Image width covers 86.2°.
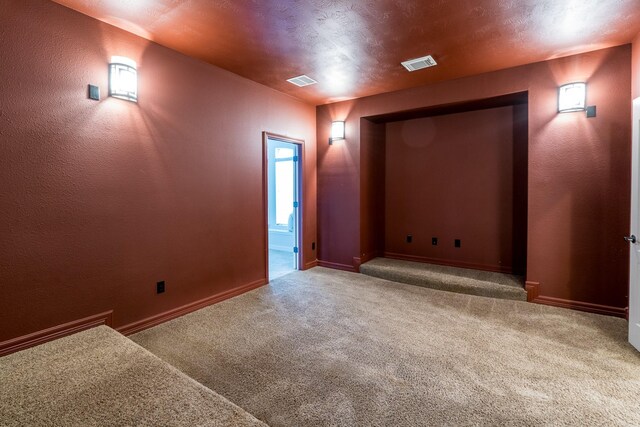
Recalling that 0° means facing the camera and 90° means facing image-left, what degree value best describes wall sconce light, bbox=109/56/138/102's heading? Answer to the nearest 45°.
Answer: approximately 315°

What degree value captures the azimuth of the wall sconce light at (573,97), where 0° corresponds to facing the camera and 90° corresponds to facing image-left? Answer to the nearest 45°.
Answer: approximately 0°

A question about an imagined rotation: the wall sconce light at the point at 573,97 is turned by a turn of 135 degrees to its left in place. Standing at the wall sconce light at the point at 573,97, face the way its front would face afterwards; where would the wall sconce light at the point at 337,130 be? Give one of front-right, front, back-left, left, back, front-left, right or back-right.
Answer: back-left

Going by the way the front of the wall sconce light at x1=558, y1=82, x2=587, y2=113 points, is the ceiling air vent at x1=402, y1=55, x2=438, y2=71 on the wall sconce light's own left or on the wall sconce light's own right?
on the wall sconce light's own right
